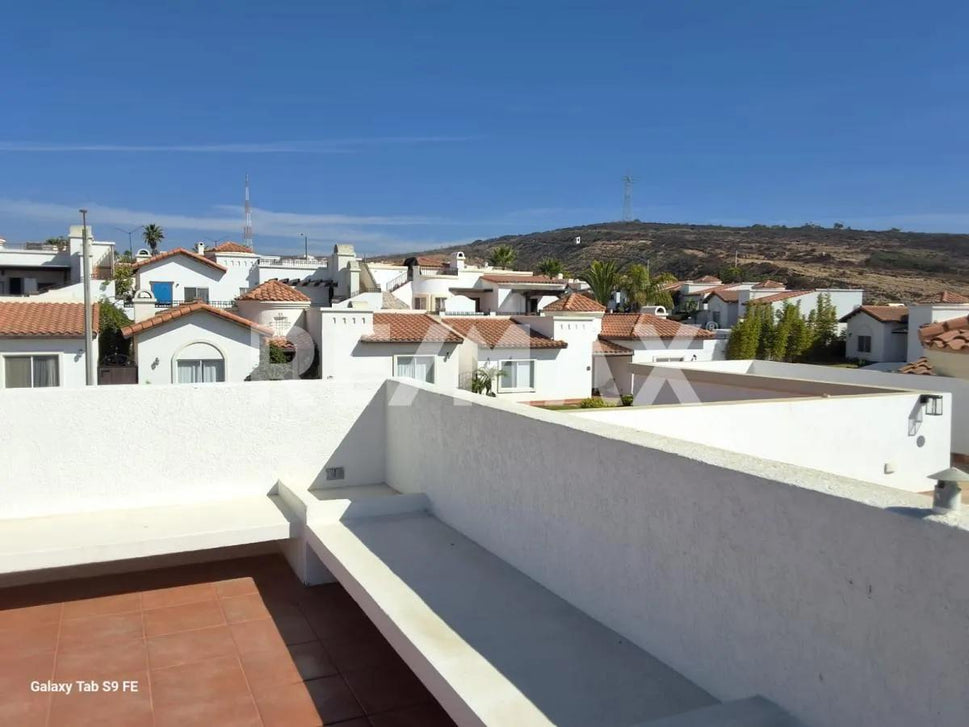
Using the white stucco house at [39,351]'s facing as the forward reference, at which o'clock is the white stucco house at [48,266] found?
the white stucco house at [48,266] is roughly at 6 o'clock from the white stucco house at [39,351].

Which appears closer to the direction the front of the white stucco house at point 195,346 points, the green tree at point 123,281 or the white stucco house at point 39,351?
the white stucco house

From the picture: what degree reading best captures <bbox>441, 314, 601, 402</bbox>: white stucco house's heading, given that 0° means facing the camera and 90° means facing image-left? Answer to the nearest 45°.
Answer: approximately 0°

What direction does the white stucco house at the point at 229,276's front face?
toward the camera

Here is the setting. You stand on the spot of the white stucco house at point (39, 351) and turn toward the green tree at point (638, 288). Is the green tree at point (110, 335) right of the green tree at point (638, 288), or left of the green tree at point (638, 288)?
left

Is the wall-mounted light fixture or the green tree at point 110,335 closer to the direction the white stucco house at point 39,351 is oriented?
the wall-mounted light fixture

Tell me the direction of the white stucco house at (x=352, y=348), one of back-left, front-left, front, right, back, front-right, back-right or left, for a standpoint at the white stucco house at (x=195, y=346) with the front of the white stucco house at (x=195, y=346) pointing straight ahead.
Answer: left

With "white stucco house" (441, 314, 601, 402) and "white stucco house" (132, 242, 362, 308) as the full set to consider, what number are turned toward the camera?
2

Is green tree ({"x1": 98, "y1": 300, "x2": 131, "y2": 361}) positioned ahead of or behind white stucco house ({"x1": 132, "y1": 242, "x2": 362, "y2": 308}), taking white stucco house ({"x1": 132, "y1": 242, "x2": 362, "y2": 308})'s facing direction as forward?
ahead

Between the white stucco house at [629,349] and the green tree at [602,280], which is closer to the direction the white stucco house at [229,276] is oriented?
the white stucco house

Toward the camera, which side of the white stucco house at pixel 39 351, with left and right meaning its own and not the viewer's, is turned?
front

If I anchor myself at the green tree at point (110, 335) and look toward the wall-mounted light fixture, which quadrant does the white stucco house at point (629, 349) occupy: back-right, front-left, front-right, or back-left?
front-left

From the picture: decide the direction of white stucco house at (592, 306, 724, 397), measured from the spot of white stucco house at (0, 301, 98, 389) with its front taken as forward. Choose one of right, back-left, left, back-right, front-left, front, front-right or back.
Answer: left

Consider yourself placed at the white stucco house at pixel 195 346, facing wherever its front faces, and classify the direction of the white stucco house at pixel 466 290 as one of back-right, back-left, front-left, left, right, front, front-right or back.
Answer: back-left

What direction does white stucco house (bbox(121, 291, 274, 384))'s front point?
toward the camera

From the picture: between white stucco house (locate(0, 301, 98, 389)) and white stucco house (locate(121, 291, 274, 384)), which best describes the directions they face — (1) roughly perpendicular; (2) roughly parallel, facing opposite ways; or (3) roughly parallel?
roughly parallel
